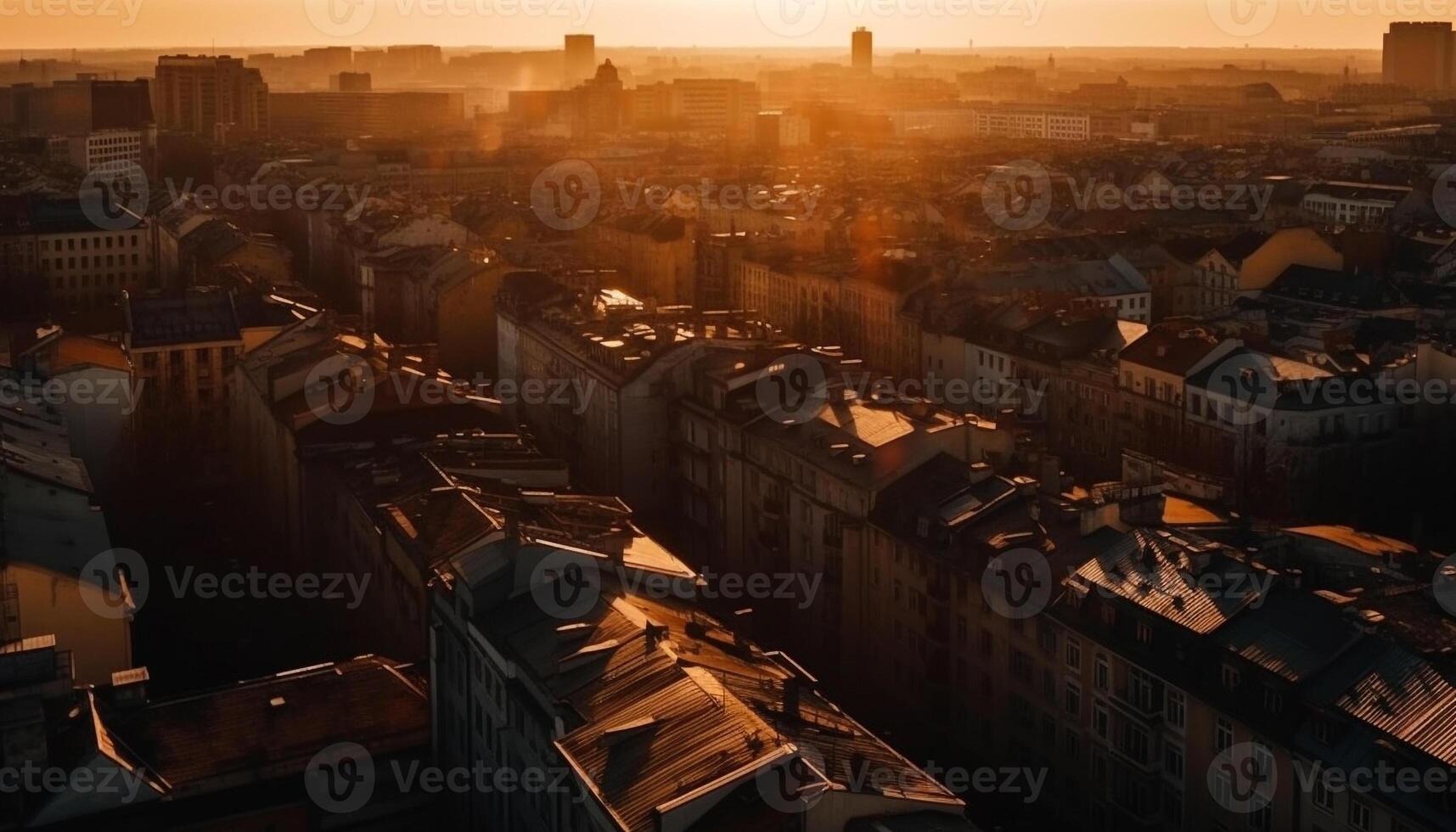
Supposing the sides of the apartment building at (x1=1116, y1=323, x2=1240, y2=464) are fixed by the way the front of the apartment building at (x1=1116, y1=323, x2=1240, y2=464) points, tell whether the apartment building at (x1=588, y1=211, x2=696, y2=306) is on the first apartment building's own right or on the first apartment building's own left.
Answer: on the first apartment building's own right

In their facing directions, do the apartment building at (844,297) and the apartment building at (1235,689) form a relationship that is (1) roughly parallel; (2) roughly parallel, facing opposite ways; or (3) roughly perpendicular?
roughly parallel

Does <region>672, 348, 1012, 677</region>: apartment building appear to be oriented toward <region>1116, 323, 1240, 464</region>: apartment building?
no

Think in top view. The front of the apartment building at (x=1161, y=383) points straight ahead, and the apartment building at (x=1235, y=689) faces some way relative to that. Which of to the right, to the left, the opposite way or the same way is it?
the same way

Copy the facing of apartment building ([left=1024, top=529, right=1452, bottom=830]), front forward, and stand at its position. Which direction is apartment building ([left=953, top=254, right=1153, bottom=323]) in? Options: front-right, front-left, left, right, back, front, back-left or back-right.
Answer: back-right

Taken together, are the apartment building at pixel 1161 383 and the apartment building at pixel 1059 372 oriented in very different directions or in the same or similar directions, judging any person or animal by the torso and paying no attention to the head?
same or similar directions

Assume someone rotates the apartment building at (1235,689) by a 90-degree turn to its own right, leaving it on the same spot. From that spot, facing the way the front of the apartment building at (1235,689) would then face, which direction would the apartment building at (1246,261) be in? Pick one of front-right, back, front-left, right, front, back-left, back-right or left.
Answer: front-right

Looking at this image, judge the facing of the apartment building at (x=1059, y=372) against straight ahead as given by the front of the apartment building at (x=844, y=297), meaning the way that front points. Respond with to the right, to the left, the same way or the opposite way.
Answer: the same way

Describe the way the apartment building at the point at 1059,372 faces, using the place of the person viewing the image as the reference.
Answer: facing the viewer and to the left of the viewer

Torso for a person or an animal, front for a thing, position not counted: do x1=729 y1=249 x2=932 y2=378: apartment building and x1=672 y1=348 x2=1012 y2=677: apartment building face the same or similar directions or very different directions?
same or similar directions

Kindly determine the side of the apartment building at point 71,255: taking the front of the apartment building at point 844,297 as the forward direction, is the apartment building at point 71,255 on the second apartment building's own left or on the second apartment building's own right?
on the second apartment building's own right

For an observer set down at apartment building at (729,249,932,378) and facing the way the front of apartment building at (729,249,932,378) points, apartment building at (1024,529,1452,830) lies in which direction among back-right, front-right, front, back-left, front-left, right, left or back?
front-left

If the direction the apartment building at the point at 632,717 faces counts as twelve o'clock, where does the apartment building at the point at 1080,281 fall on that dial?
the apartment building at the point at 1080,281 is roughly at 5 o'clock from the apartment building at the point at 632,717.

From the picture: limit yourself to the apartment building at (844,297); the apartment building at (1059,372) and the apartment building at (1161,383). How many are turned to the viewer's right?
0
